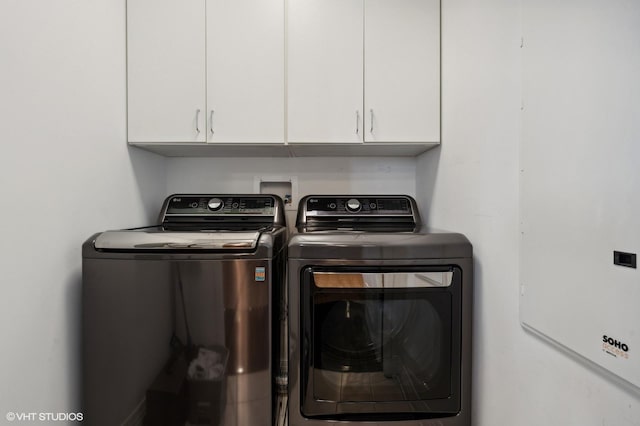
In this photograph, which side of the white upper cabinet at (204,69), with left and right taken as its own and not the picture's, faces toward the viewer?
front

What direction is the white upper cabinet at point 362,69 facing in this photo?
toward the camera

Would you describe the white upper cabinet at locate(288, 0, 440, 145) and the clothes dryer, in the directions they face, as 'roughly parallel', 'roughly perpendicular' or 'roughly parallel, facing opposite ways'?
roughly parallel

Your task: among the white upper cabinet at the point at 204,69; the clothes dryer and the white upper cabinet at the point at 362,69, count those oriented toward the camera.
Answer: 3
